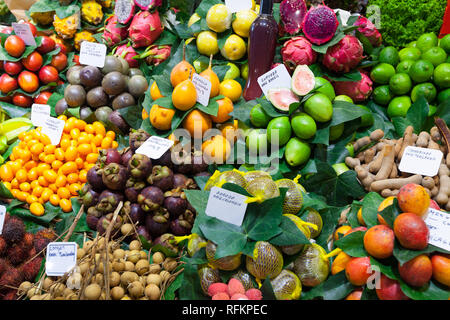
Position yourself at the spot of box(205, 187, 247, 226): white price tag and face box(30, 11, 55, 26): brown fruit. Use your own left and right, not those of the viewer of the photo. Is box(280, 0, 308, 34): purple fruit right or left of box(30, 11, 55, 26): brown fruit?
right

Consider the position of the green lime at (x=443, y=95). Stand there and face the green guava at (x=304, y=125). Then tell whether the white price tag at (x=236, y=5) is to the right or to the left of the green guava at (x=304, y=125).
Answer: right

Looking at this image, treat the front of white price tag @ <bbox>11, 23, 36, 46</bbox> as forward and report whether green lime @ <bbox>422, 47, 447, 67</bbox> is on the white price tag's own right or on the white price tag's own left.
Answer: on the white price tag's own left
